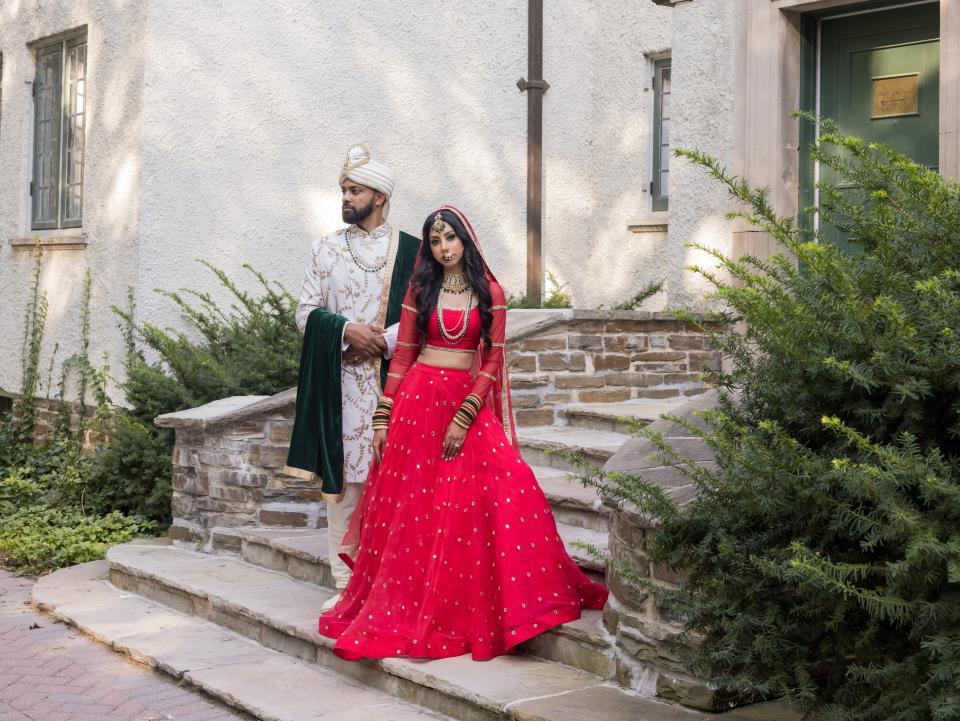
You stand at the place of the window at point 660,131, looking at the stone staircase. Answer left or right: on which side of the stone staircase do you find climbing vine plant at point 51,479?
right

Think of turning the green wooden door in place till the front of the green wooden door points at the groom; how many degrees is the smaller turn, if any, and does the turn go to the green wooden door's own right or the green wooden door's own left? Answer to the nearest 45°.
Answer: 0° — it already faces them

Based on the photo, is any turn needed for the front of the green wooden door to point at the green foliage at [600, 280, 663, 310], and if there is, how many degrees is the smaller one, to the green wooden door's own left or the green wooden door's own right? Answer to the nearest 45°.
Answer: approximately 90° to the green wooden door's own right

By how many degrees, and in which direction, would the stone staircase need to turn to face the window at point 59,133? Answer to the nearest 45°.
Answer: approximately 90° to its right

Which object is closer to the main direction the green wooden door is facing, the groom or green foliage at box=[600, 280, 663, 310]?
the groom

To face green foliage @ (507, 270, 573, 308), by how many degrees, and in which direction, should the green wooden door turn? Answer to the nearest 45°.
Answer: approximately 90° to its right

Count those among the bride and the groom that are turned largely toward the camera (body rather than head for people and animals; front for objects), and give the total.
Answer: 2

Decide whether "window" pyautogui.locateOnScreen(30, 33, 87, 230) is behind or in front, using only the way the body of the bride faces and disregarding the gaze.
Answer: behind
